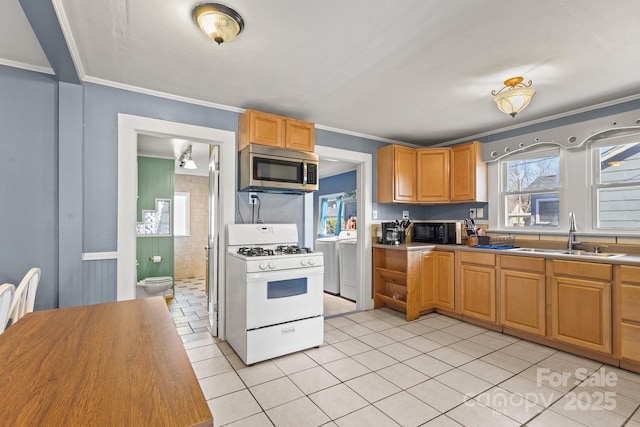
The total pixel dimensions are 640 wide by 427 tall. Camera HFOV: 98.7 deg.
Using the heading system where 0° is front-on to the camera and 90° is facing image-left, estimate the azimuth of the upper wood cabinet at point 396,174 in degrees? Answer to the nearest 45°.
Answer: approximately 315°

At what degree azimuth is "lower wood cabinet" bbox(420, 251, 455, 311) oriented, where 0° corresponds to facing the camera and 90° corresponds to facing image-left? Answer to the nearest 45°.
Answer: approximately 0°

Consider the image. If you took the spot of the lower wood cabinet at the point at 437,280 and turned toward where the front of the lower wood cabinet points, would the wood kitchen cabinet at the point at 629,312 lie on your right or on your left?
on your left

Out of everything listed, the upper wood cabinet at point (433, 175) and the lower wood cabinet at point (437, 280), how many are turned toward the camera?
2

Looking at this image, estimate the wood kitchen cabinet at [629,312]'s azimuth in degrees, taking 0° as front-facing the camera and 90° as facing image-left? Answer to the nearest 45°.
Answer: approximately 45°
